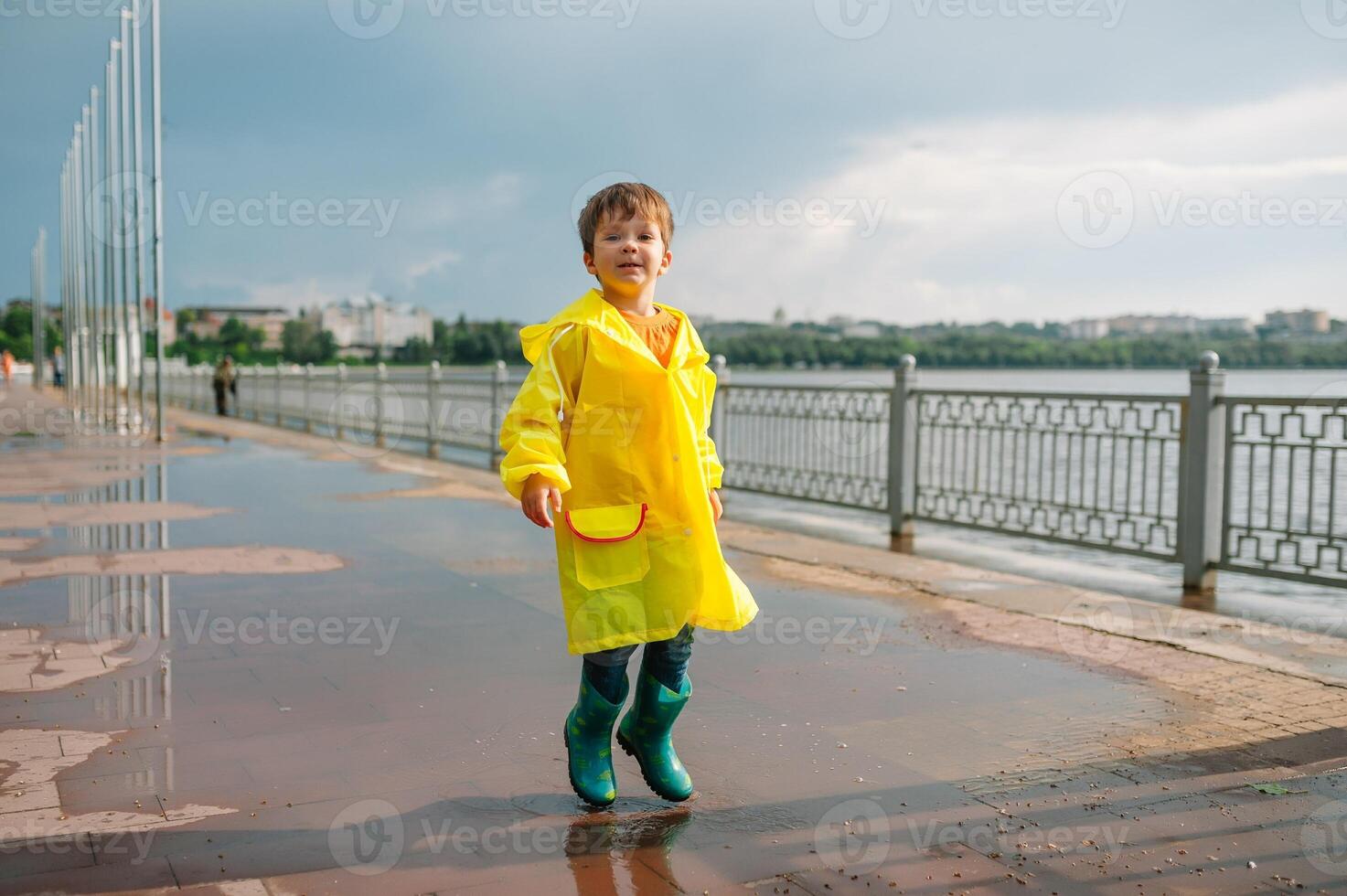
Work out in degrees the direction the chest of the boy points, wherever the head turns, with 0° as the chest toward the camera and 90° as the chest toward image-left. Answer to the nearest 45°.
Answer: approximately 315°

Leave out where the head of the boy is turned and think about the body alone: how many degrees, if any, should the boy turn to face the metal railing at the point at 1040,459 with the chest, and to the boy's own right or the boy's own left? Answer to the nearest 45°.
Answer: approximately 90° to the boy's own left

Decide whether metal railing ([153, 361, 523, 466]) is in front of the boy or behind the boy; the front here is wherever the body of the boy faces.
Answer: behind

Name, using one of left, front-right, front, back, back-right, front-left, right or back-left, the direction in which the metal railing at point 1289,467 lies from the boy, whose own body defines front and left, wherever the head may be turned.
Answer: left

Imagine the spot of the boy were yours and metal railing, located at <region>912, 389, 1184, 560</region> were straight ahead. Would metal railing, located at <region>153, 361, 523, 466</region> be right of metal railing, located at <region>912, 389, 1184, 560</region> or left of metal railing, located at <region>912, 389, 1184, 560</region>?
left

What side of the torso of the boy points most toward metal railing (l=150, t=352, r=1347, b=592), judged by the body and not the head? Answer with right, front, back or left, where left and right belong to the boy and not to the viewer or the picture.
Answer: left

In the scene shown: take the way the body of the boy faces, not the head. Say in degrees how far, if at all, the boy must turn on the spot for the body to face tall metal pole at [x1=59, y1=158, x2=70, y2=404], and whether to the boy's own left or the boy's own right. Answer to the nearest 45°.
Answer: approximately 180°

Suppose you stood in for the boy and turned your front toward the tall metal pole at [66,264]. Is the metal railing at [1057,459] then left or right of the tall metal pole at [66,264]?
right
